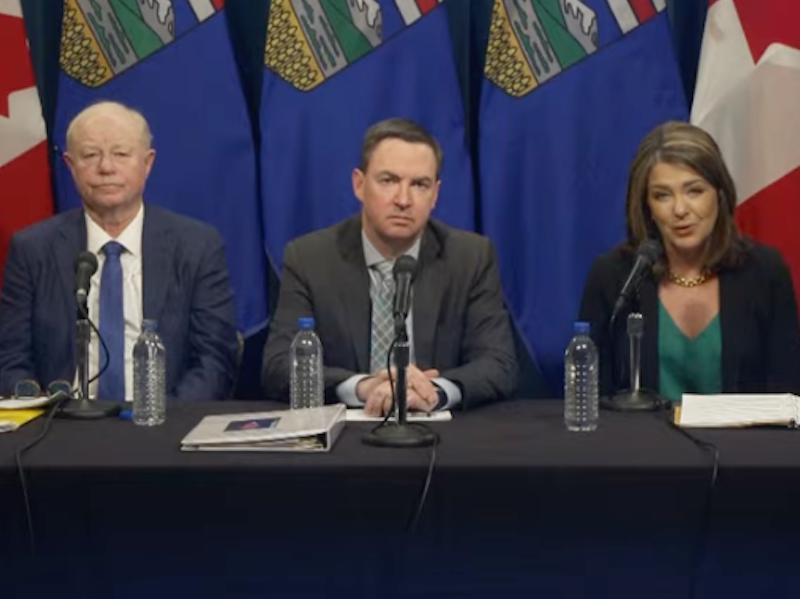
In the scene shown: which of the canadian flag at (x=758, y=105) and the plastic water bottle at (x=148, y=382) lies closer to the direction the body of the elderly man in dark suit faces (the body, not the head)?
the plastic water bottle

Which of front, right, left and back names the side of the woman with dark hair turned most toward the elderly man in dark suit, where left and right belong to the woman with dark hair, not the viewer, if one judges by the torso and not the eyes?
right

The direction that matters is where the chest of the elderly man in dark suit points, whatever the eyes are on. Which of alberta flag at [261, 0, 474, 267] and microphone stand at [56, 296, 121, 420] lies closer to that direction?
the microphone stand

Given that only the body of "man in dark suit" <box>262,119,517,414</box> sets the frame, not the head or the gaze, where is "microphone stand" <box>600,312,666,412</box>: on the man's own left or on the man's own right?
on the man's own left
